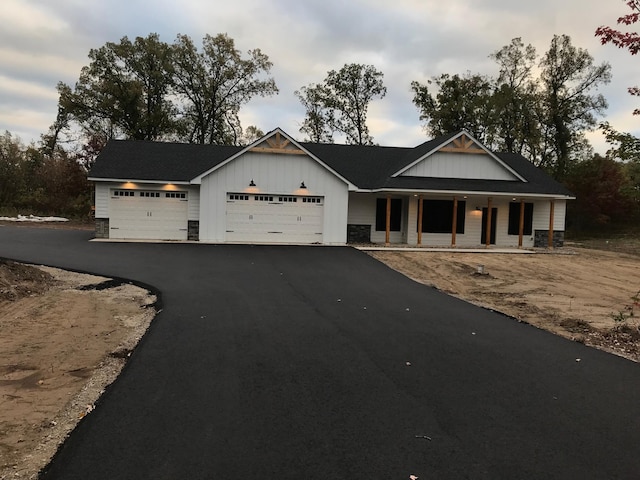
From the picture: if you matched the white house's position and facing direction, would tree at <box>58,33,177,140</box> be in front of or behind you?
behind

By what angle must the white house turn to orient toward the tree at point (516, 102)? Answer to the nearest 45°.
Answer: approximately 135° to its left

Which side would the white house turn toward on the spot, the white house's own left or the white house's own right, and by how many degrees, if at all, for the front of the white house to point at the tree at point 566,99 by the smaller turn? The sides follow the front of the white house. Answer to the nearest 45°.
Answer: approximately 135° to the white house's own left

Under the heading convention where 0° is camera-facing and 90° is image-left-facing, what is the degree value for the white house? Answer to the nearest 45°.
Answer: approximately 0°

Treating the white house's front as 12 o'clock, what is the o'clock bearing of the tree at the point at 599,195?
The tree is roughly at 8 o'clock from the white house.

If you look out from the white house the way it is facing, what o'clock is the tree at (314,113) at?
The tree is roughly at 6 o'clock from the white house.

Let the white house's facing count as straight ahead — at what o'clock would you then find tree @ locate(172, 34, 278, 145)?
The tree is roughly at 5 o'clock from the white house.

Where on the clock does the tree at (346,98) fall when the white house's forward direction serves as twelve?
The tree is roughly at 6 o'clock from the white house.
